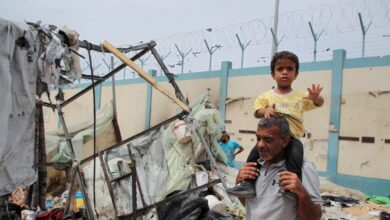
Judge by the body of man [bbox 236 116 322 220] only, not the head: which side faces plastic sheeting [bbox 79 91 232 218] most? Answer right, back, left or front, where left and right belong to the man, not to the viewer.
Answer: right

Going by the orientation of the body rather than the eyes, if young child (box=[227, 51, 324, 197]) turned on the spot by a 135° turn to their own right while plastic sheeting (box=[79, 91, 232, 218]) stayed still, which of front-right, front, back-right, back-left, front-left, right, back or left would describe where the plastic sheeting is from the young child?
front

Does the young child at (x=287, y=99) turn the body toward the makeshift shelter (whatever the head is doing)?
no

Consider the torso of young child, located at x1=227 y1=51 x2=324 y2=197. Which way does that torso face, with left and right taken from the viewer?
facing the viewer

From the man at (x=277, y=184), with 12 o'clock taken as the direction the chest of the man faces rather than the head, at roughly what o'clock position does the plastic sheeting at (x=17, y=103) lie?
The plastic sheeting is roughly at 2 o'clock from the man.

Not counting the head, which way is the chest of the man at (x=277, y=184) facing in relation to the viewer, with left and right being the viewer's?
facing the viewer and to the left of the viewer

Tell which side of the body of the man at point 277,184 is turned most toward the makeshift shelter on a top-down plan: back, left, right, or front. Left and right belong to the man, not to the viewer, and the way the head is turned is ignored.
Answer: right

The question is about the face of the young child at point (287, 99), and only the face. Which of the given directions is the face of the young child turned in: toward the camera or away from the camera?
toward the camera
